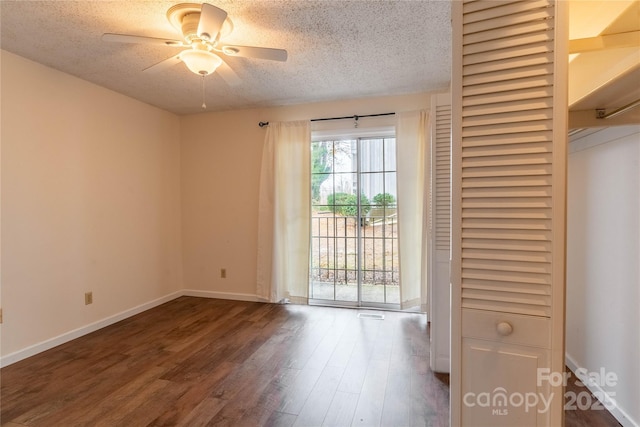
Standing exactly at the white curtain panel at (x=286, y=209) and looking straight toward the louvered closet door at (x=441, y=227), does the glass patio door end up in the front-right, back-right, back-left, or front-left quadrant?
front-left

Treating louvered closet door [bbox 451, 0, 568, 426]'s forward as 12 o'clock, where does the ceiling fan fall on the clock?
The ceiling fan is roughly at 3 o'clock from the louvered closet door.

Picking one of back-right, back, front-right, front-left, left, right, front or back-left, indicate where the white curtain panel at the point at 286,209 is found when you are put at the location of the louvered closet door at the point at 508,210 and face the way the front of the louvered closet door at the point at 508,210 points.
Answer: back-right

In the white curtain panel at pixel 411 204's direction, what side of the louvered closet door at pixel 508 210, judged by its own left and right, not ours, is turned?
back

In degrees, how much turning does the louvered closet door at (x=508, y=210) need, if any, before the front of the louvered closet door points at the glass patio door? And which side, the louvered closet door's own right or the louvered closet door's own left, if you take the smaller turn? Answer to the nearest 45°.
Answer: approximately 135° to the louvered closet door's own right

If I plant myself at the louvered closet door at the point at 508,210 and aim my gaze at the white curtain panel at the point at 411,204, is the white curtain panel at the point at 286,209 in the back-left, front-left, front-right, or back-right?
front-left

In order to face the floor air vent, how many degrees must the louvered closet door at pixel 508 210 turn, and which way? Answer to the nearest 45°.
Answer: approximately 135° to its right

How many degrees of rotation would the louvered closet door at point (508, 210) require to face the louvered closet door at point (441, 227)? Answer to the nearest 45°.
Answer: approximately 180°

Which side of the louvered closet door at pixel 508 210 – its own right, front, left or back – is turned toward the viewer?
front
